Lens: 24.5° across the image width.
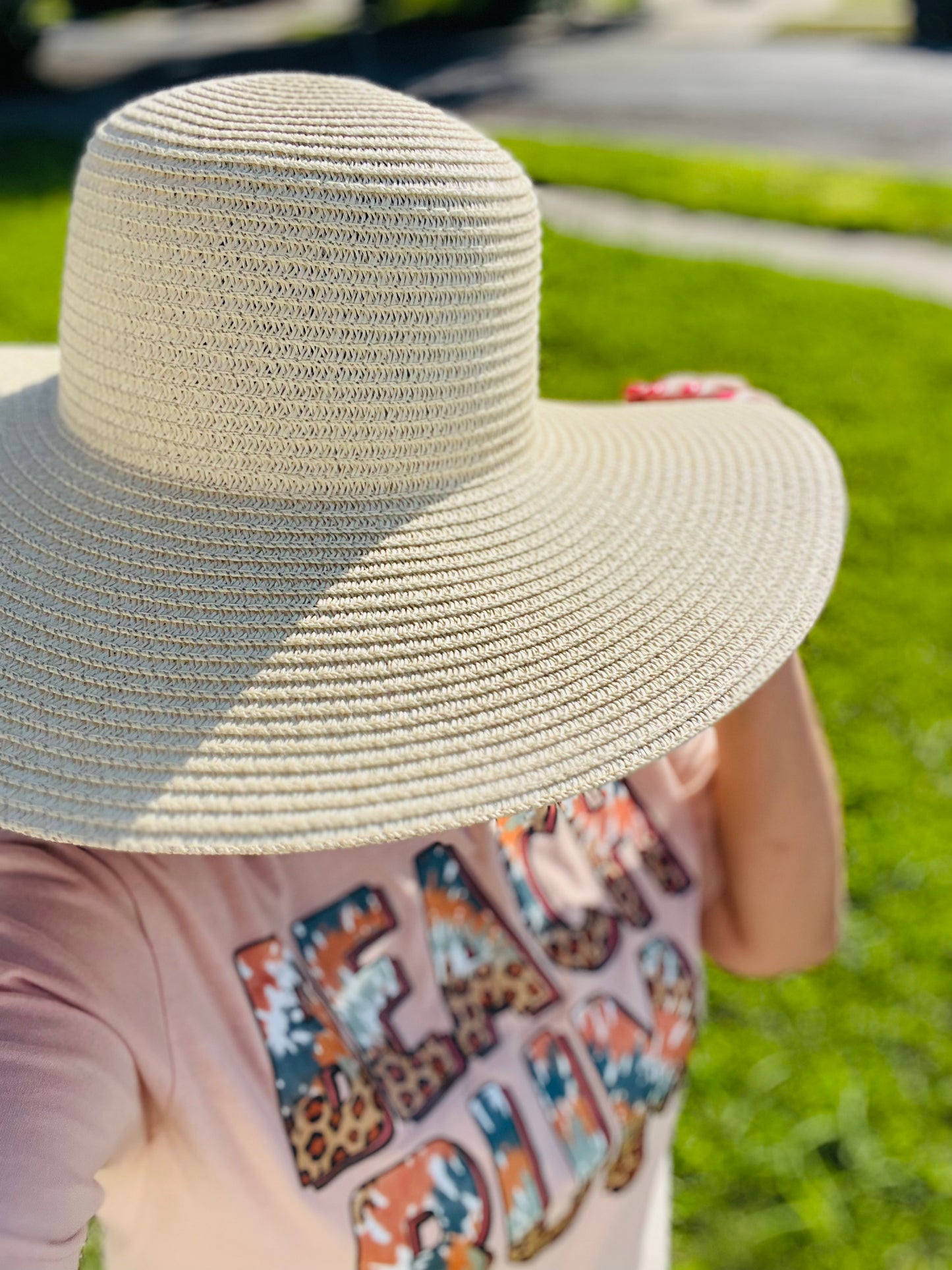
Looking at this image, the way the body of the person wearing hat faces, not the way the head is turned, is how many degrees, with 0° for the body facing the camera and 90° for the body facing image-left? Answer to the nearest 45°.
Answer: approximately 315°
